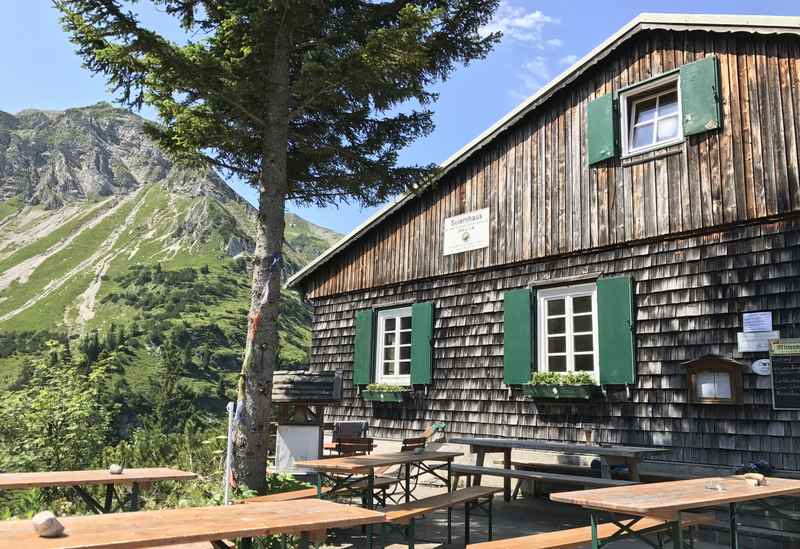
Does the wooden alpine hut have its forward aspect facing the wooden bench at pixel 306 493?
yes

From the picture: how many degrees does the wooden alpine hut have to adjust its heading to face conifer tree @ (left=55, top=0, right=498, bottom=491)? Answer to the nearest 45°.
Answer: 0° — it already faces it

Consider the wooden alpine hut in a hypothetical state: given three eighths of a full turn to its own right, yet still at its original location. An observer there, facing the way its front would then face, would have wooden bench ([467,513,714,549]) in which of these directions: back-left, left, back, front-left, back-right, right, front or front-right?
back

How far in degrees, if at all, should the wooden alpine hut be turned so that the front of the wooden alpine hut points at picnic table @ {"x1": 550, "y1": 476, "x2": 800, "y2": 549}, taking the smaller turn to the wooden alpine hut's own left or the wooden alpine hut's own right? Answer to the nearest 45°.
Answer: approximately 45° to the wooden alpine hut's own left

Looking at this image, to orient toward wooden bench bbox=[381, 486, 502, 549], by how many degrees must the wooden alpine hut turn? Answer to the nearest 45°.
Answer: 0° — it already faces it

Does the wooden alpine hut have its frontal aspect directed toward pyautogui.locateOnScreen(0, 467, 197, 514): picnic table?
yes

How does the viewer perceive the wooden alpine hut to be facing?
facing the viewer and to the left of the viewer
